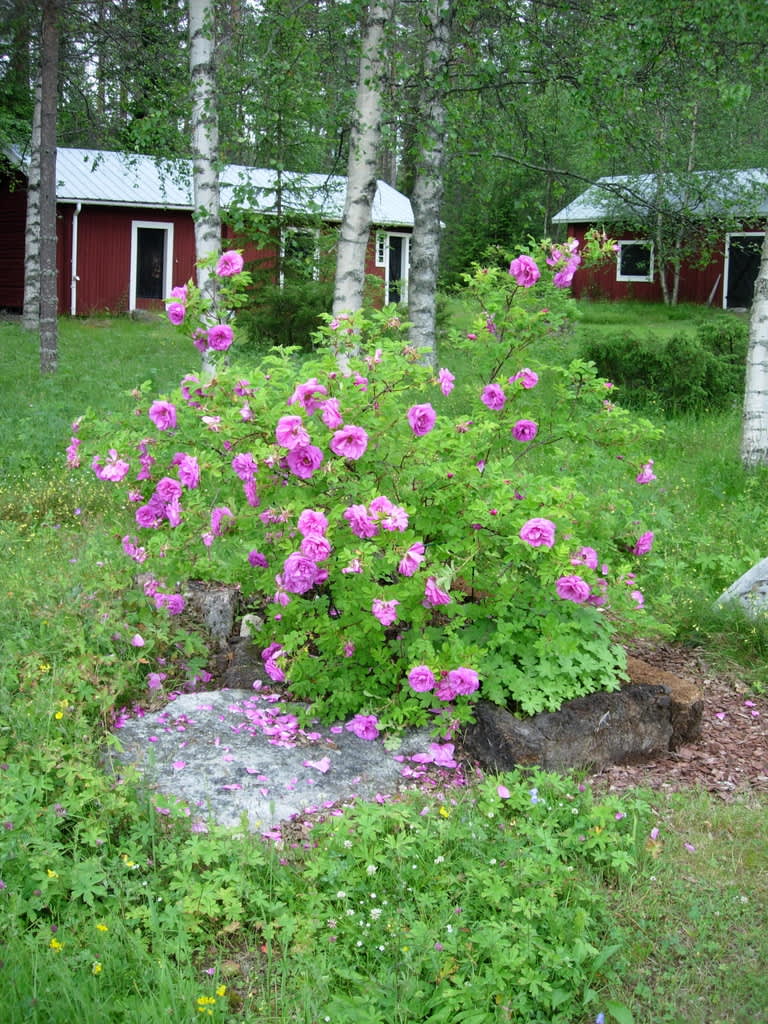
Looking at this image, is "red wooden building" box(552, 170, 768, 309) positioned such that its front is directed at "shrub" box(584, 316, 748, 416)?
yes

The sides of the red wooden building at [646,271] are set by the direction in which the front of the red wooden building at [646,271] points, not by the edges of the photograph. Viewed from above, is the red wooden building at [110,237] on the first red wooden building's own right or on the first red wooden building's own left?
on the first red wooden building's own right

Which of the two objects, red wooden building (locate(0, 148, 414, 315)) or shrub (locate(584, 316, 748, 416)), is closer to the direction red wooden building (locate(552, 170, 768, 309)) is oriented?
the shrub

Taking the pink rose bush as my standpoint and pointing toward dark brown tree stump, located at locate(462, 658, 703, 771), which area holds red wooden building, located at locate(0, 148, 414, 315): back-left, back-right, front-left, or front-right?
back-left

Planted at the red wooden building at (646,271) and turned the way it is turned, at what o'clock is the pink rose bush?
The pink rose bush is roughly at 12 o'clock from the red wooden building.

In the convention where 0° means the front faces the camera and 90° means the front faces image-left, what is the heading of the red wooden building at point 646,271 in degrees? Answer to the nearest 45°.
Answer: approximately 0°

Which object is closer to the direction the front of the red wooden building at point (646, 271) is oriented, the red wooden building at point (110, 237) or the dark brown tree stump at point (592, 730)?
the dark brown tree stump

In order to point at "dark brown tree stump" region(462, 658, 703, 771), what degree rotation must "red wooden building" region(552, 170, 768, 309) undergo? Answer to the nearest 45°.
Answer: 0° — it already faces it
